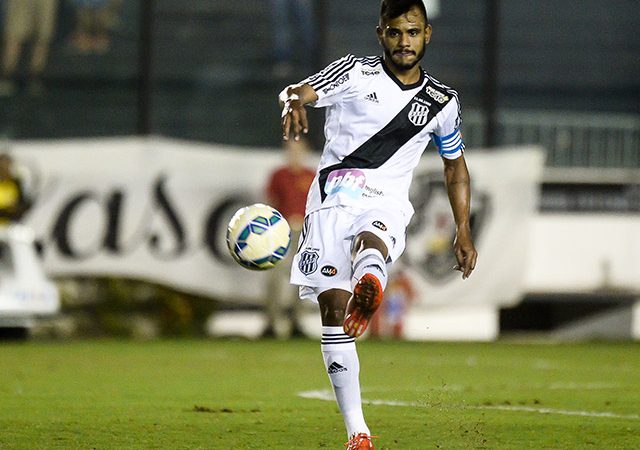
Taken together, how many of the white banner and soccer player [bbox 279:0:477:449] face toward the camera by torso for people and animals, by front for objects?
2

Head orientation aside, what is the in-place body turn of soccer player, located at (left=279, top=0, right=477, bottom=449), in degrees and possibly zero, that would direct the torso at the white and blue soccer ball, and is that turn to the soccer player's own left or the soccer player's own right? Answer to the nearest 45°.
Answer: approximately 90° to the soccer player's own right

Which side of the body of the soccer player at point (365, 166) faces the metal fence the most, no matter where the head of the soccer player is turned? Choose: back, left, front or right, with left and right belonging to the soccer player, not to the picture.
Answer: back

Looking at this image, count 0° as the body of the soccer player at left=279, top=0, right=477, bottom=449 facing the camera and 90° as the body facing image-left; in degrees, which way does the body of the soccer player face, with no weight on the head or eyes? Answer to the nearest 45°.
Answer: approximately 0°

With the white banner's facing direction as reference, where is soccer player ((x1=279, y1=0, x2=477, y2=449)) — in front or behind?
in front

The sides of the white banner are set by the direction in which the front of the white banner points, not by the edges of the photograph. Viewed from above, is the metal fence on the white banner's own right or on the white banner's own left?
on the white banner's own left

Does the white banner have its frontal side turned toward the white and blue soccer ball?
yes

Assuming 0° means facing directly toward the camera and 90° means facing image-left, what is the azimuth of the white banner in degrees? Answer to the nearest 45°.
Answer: approximately 0°

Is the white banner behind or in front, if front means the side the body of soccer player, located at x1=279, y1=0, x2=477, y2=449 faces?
behind

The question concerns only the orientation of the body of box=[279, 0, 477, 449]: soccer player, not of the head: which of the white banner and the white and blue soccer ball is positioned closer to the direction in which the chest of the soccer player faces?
the white and blue soccer ball
